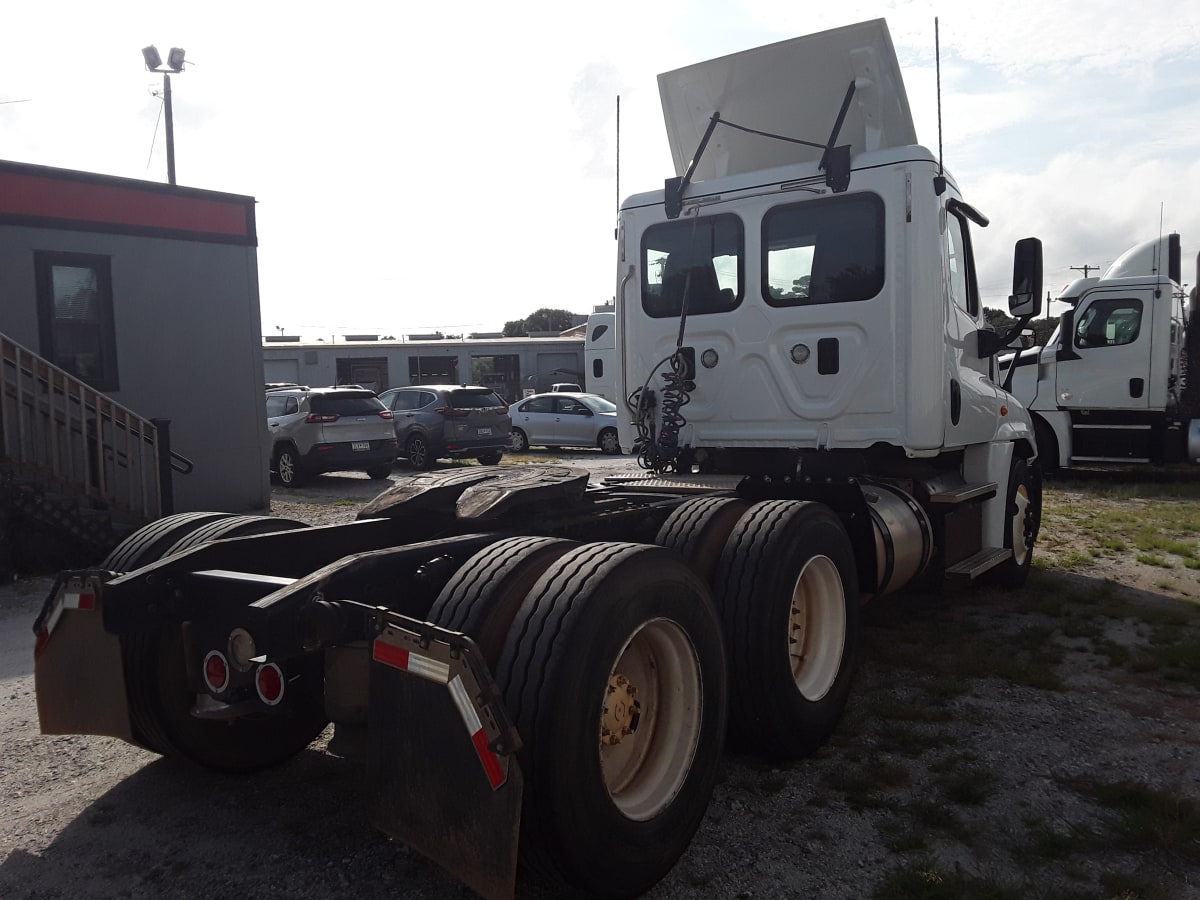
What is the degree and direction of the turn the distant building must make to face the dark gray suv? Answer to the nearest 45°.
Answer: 0° — it already faces it

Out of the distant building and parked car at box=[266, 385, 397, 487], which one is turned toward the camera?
the distant building

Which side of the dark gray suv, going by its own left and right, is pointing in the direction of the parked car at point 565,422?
right

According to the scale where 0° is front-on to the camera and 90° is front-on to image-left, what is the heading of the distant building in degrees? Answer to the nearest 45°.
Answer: approximately 0°

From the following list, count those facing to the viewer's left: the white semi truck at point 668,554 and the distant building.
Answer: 0

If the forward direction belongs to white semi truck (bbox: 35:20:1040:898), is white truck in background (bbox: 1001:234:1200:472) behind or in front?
in front

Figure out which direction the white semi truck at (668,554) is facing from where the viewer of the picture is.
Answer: facing away from the viewer and to the right of the viewer

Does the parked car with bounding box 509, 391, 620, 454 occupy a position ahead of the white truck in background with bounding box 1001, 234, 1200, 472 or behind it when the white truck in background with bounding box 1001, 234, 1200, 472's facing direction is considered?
ahead

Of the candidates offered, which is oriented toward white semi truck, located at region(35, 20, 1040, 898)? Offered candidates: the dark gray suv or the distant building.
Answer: the distant building

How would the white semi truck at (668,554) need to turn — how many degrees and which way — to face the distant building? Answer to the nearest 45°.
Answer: approximately 45° to its left

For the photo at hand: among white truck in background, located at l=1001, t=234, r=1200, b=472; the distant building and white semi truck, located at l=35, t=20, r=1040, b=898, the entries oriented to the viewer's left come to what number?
1

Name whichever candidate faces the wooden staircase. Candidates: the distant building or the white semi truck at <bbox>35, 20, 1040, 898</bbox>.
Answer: the distant building

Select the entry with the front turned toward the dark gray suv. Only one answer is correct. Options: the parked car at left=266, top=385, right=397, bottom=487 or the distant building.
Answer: the distant building

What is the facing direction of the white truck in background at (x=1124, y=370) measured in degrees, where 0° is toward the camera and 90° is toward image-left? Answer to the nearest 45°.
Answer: approximately 90°

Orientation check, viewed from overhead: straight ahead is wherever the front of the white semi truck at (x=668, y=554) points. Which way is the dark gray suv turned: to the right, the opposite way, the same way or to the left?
to the left

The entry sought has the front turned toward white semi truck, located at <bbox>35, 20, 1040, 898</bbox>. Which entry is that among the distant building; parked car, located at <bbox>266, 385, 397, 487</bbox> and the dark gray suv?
the distant building

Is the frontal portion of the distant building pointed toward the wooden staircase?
yes
